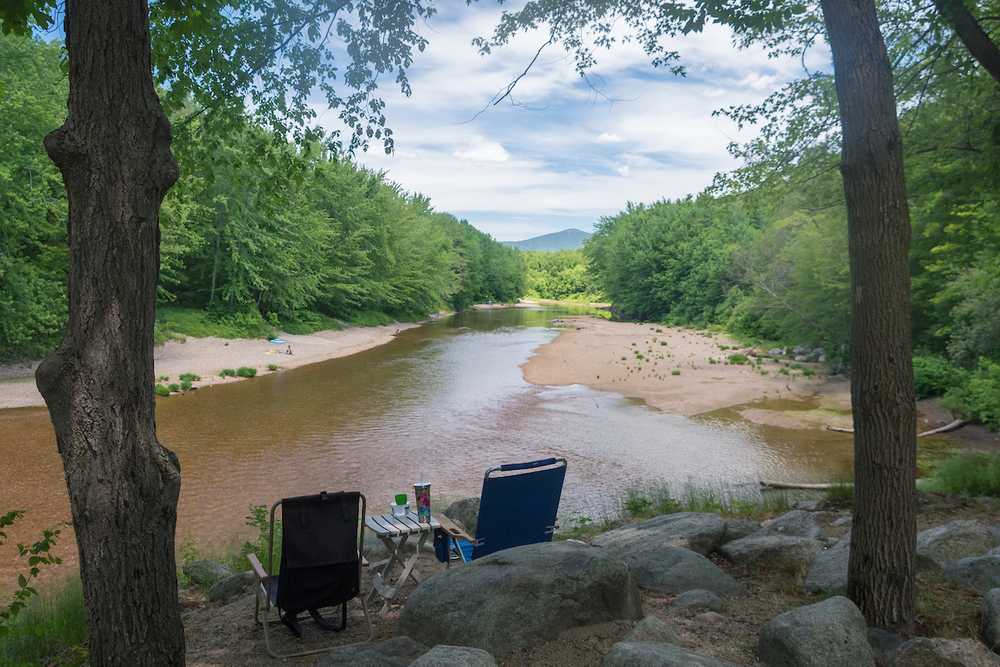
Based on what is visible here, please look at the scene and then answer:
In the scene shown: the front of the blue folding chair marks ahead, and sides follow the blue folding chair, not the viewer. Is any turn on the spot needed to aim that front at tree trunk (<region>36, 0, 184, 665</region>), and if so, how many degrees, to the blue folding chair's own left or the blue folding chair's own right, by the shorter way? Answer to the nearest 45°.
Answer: approximately 90° to the blue folding chair's own left

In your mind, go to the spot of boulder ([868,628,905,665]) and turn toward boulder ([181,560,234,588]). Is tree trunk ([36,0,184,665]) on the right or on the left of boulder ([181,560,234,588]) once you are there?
left

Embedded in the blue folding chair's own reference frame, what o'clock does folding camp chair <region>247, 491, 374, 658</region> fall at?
The folding camp chair is roughly at 9 o'clock from the blue folding chair.

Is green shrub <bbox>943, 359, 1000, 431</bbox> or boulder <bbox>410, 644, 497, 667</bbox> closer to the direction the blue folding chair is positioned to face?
the green shrub

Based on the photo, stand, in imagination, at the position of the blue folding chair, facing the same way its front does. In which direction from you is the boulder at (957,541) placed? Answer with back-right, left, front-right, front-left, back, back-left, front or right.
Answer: back-right

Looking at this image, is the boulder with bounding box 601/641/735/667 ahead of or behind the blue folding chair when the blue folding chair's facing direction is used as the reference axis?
behind

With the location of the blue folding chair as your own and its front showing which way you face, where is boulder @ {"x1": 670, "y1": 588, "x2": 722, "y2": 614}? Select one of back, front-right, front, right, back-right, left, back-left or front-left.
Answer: back

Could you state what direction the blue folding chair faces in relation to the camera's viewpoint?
facing away from the viewer and to the left of the viewer

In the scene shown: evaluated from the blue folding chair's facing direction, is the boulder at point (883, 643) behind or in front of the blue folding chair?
behind
